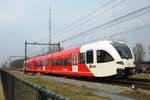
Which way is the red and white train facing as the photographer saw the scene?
facing the viewer and to the right of the viewer
